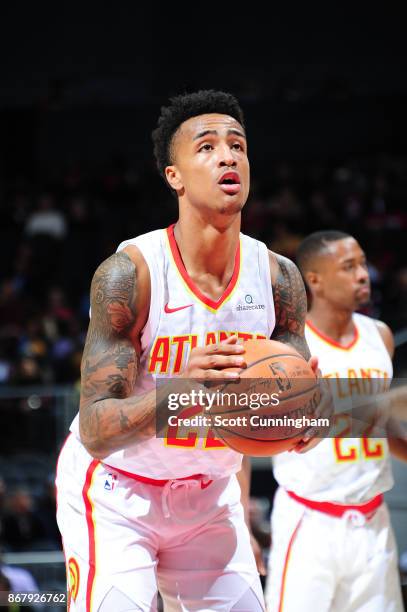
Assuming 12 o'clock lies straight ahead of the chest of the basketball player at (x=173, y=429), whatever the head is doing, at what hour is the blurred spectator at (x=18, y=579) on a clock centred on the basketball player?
The blurred spectator is roughly at 7 o'clock from the basketball player.

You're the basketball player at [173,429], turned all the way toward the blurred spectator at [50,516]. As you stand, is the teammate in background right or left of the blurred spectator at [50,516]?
right

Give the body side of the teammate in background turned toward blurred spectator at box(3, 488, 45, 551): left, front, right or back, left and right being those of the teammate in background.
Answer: back

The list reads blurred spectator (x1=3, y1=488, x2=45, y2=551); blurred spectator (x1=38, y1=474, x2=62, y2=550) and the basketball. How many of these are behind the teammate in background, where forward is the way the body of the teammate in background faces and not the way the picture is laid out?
2

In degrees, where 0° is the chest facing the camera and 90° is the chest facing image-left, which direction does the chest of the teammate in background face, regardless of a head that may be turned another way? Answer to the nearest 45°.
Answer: approximately 315°

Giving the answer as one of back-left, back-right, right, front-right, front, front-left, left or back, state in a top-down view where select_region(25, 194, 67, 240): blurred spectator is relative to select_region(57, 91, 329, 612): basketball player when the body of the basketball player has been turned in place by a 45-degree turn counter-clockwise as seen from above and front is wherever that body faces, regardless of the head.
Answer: left

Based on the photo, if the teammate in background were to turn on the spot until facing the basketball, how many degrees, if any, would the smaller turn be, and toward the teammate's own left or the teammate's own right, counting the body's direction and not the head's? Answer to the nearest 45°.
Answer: approximately 45° to the teammate's own right

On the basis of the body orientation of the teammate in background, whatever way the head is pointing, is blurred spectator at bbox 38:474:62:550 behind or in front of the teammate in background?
behind
